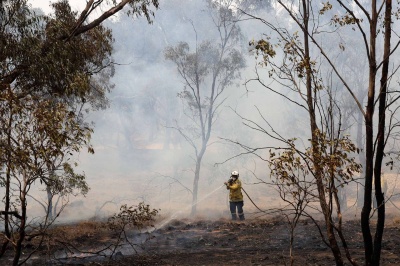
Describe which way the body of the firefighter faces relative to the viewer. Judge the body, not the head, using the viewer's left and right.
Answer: facing the viewer and to the left of the viewer
